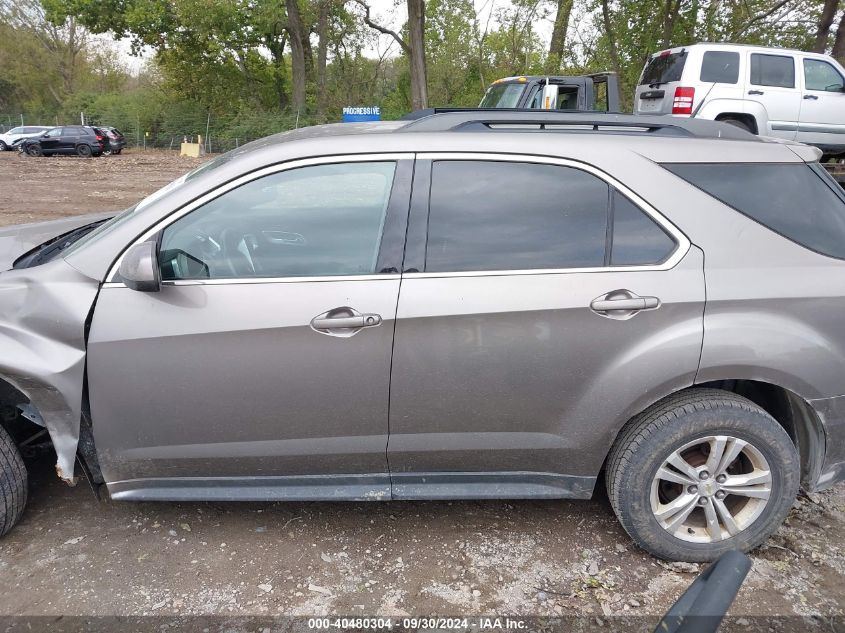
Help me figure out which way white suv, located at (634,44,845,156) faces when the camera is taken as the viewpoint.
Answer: facing away from the viewer and to the right of the viewer

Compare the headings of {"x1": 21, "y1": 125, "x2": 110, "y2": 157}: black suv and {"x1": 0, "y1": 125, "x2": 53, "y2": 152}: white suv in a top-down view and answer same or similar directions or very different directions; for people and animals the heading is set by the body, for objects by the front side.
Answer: same or similar directions

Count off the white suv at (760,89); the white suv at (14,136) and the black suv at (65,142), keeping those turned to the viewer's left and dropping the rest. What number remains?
2

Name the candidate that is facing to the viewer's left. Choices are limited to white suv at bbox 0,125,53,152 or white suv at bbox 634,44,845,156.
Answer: white suv at bbox 0,125,53,152

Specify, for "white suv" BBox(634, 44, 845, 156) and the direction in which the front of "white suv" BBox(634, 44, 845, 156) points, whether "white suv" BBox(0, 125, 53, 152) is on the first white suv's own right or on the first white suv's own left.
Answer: on the first white suv's own left

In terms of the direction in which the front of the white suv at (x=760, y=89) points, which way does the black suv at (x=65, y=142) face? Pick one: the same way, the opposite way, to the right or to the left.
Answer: the opposite way

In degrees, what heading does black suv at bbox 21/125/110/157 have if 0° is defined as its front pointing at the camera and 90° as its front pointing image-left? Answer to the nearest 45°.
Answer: approximately 90°

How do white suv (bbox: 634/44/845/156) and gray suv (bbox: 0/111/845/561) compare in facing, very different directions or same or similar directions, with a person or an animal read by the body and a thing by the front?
very different directions

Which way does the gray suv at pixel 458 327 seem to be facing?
to the viewer's left

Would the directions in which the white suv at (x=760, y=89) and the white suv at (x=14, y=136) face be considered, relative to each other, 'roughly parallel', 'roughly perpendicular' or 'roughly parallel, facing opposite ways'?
roughly parallel, facing opposite ways

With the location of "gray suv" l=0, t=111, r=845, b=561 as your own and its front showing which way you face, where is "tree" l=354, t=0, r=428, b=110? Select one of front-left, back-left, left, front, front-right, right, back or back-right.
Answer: right

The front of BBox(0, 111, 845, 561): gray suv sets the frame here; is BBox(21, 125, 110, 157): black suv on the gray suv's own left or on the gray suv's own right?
on the gray suv's own right

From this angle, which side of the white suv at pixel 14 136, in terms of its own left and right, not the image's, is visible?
left

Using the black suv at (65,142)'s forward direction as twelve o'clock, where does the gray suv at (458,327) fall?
The gray suv is roughly at 9 o'clock from the black suv.

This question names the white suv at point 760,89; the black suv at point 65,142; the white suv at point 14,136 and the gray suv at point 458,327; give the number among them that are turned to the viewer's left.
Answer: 3

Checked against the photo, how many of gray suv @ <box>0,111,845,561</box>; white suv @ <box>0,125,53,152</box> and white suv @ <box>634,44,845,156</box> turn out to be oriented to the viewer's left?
2
